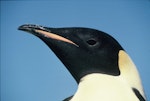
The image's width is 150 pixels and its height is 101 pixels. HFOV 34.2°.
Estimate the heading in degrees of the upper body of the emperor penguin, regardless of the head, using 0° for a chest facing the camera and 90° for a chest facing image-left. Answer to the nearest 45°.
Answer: approximately 90°
